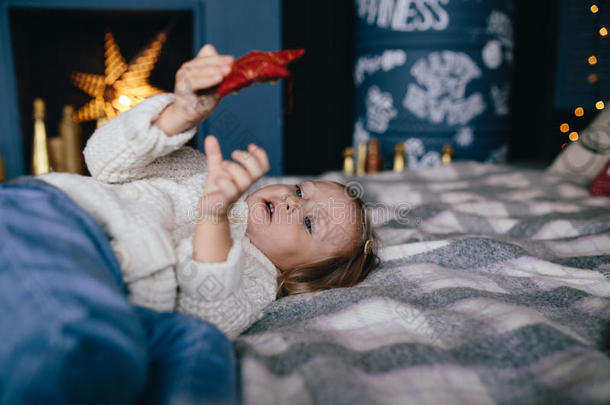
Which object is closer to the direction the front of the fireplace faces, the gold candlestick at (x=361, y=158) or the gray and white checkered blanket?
the gray and white checkered blanket

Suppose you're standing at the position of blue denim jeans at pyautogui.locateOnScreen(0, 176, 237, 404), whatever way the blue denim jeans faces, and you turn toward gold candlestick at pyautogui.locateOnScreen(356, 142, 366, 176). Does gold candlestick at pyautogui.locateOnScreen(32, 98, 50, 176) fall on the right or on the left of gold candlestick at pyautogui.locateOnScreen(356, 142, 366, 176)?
left

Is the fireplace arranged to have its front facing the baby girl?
yes

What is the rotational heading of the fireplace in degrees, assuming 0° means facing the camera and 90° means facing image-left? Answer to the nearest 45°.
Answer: approximately 0°

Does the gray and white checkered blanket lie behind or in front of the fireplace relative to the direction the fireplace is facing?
in front

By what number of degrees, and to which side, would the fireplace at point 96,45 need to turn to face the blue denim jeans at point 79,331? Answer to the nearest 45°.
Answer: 0° — it already faces it

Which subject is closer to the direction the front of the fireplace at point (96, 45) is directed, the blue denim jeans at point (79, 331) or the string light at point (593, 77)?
the blue denim jeans

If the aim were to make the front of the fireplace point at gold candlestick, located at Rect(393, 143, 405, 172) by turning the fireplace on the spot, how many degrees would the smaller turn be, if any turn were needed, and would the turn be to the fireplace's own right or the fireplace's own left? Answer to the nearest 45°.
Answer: approximately 90° to the fireplace's own left

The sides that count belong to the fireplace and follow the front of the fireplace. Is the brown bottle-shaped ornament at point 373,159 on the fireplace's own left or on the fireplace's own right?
on the fireplace's own left

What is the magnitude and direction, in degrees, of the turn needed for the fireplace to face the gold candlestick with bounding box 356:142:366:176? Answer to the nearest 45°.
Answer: approximately 90° to its left
